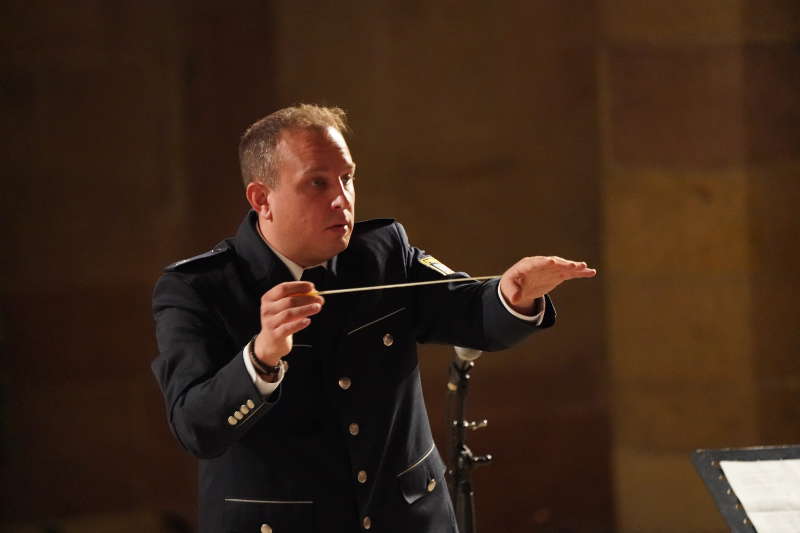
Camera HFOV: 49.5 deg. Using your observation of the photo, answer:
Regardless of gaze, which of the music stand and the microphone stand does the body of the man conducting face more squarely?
the music stand

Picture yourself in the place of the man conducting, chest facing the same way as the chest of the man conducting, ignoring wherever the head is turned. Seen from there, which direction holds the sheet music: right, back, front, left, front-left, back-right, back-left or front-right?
front-left

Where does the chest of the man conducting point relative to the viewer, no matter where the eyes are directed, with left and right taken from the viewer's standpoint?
facing the viewer and to the right of the viewer

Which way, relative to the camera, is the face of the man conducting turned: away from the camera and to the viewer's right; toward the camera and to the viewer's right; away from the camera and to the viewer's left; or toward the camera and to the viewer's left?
toward the camera and to the viewer's right

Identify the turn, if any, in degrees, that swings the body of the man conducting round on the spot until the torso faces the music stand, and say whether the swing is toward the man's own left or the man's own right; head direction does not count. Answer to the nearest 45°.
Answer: approximately 45° to the man's own left

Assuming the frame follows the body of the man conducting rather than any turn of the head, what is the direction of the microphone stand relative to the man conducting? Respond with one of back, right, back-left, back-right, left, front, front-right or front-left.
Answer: left
